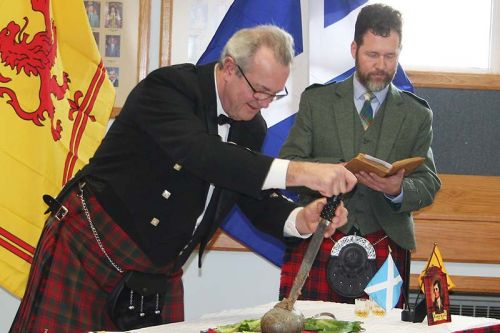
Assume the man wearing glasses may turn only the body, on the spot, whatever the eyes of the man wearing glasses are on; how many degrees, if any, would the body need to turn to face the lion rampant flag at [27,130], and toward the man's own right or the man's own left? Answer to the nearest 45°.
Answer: approximately 180°

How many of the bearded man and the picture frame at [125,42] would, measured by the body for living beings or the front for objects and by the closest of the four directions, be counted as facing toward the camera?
2

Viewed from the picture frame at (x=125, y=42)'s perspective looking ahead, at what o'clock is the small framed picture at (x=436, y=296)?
The small framed picture is roughly at 11 o'clock from the picture frame.

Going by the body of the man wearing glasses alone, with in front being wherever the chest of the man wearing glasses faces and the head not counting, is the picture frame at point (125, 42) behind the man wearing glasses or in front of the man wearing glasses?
behind

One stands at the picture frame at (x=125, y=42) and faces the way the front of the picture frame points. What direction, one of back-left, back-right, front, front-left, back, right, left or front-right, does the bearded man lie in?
front-left

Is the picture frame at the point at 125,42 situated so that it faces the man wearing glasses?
yes

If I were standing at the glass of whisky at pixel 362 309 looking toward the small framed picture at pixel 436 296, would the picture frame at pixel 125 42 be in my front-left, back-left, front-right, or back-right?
back-left
